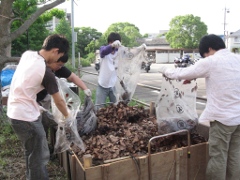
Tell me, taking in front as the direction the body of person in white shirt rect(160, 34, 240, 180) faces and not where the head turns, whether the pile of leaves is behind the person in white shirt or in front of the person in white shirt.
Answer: in front

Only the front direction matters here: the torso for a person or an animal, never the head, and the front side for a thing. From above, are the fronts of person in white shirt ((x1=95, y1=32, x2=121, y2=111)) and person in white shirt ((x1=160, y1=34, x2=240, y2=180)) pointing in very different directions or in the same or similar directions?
very different directions

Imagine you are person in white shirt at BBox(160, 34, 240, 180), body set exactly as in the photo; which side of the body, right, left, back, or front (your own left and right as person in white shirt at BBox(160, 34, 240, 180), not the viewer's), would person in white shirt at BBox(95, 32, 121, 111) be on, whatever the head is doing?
front

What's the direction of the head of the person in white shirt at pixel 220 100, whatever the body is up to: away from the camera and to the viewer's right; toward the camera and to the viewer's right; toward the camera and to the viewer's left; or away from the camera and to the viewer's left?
away from the camera and to the viewer's left

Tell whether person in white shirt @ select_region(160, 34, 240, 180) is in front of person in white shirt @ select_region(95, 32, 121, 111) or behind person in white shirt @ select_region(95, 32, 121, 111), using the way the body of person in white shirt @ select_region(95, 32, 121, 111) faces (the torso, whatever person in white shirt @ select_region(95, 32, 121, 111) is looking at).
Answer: in front

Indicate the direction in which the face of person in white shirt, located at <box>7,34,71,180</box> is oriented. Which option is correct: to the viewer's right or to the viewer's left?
to the viewer's right

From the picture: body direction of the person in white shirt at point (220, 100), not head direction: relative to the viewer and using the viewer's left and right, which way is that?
facing away from the viewer and to the left of the viewer

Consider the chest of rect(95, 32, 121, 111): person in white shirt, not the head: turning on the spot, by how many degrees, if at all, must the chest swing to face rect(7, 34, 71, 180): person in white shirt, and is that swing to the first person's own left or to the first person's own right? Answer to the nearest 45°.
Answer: approximately 45° to the first person's own right

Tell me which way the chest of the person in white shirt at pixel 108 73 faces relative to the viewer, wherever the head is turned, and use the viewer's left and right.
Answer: facing the viewer and to the right of the viewer
